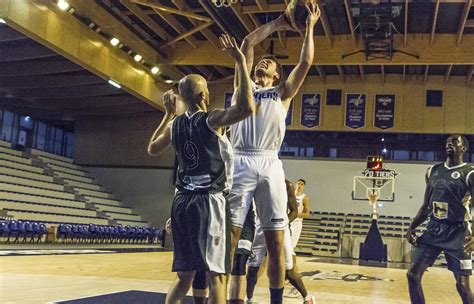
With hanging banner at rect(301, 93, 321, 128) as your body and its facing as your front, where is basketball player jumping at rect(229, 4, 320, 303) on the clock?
The basketball player jumping is roughly at 12 o'clock from the hanging banner.

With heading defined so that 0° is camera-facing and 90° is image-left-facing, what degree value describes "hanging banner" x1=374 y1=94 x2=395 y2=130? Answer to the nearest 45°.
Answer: approximately 0°

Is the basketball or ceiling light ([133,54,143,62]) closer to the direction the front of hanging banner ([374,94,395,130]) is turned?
the basketball

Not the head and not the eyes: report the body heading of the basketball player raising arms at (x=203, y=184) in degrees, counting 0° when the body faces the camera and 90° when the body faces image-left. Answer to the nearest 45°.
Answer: approximately 225°

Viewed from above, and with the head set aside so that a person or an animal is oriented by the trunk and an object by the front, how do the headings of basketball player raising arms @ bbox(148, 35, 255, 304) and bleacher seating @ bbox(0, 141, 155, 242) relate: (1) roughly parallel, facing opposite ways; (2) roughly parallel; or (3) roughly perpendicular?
roughly perpendicular

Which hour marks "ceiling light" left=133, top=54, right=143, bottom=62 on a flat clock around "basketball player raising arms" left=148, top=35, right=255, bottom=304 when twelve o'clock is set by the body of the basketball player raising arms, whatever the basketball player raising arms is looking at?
The ceiling light is roughly at 10 o'clock from the basketball player raising arms.

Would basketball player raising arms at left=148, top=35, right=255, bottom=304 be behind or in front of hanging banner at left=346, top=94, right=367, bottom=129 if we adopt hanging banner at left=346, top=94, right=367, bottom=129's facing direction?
in front

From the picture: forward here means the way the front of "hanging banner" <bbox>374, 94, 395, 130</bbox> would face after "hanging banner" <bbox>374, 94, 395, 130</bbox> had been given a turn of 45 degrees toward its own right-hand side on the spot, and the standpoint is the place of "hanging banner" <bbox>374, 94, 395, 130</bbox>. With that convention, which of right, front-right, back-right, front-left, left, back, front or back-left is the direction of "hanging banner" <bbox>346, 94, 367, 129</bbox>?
front-right

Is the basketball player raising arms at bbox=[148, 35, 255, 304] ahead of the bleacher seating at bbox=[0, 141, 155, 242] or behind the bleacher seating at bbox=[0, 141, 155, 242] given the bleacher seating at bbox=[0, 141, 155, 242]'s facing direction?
ahead

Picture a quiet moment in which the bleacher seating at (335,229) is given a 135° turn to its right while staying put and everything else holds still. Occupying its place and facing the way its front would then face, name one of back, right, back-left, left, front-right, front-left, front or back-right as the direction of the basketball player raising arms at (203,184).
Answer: back-left

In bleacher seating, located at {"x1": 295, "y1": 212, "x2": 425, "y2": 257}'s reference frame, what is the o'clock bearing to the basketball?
The basketball is roughly at 12 o'clock from the bleacher seating.

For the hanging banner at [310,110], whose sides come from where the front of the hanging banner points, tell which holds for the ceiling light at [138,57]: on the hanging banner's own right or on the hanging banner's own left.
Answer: on the hanging banner's own right

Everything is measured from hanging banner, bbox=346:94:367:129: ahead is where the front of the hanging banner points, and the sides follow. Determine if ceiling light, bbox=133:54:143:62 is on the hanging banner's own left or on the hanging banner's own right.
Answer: on the hanging banner's own right

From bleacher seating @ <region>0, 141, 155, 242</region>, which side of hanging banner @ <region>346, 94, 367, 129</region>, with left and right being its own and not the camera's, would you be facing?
right

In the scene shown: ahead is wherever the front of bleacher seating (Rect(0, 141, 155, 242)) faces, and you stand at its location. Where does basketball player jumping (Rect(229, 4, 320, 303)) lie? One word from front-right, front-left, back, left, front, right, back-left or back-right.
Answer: front-right

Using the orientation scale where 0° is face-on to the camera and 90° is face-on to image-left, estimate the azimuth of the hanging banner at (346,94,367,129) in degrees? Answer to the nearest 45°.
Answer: approximately 0°
